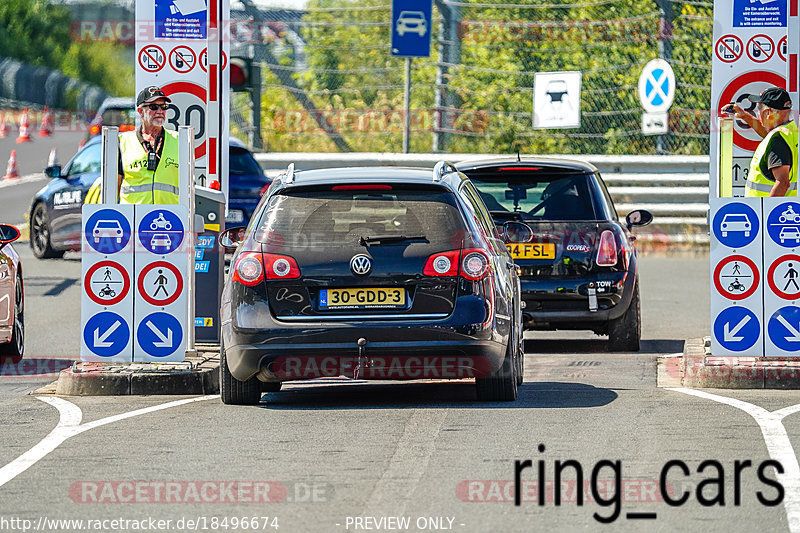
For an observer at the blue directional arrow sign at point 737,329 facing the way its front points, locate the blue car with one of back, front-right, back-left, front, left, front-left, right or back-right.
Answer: back-right

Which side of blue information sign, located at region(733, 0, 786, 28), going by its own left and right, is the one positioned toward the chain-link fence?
back

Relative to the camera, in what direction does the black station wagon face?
facing away from the viewer

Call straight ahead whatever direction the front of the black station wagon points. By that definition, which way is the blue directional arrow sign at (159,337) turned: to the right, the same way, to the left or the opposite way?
the opposite way

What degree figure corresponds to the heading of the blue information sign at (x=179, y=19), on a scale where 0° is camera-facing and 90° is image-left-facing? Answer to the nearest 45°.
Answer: approximately 0°

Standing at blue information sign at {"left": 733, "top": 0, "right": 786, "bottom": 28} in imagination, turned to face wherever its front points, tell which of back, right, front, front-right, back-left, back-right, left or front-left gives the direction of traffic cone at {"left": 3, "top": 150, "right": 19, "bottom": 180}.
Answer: back-right

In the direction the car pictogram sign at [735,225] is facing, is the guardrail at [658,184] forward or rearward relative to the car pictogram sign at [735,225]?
rearward

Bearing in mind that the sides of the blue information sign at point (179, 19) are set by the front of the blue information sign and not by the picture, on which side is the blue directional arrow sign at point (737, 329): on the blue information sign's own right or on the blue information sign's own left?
on the blue information sign's own left
